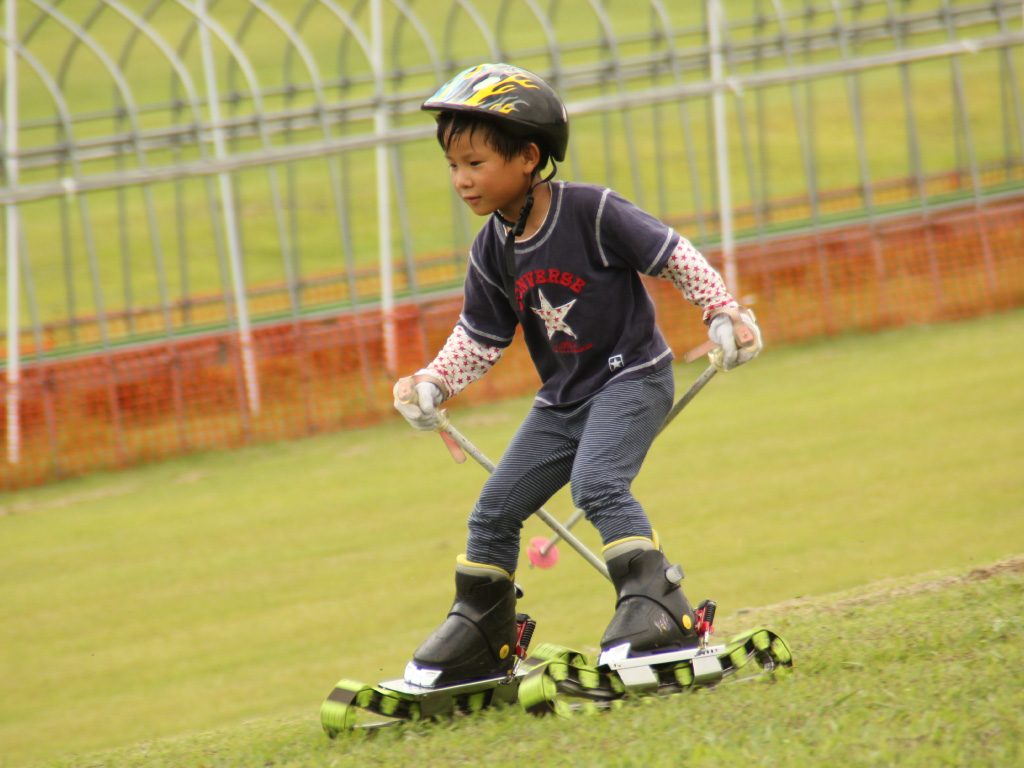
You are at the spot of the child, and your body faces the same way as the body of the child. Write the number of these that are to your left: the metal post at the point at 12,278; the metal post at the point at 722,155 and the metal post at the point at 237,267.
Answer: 0

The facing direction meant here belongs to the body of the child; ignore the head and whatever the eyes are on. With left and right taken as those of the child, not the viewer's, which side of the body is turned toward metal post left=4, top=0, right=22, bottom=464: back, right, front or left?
right

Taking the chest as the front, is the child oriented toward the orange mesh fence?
no

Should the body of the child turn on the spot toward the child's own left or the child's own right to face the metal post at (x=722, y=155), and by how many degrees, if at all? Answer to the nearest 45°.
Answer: approximately 135° to the child's own right

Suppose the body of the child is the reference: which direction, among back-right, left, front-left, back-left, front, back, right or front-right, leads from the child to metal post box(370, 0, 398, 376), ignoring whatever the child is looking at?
back-right

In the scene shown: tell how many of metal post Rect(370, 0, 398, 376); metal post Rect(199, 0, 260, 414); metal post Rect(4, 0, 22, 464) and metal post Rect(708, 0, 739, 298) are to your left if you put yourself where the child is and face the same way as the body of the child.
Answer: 0

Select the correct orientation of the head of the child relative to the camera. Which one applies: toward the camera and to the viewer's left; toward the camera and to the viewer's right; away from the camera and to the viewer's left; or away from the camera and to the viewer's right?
toward the camera and to the viewer's left
